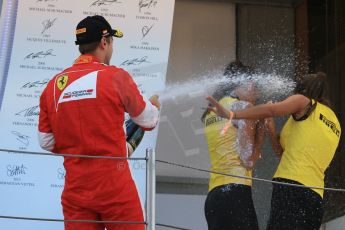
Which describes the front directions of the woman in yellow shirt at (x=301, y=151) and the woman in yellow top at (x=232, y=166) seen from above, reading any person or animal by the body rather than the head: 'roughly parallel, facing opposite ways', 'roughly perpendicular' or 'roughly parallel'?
roughly perpendicular

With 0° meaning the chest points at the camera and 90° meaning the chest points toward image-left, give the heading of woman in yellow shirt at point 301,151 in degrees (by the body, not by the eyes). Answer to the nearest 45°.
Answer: approximately 135°

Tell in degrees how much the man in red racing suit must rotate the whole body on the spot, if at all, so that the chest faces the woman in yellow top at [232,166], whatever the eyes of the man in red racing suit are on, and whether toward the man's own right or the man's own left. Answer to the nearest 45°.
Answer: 0° — they already face them

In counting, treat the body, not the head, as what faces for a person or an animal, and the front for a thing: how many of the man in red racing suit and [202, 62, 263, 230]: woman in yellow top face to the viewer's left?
0

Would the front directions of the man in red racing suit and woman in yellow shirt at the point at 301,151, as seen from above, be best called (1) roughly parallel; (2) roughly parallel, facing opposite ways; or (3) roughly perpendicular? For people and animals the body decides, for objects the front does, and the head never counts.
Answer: roughly perpendicular

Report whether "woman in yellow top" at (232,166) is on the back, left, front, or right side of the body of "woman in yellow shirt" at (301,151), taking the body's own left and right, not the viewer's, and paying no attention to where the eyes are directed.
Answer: front

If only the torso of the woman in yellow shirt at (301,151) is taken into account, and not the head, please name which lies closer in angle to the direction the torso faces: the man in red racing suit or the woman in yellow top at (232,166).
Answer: the woman in yellow top

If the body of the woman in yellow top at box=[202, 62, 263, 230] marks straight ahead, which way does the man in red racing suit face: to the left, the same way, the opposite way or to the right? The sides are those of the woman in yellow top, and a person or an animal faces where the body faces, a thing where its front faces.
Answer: the same way
